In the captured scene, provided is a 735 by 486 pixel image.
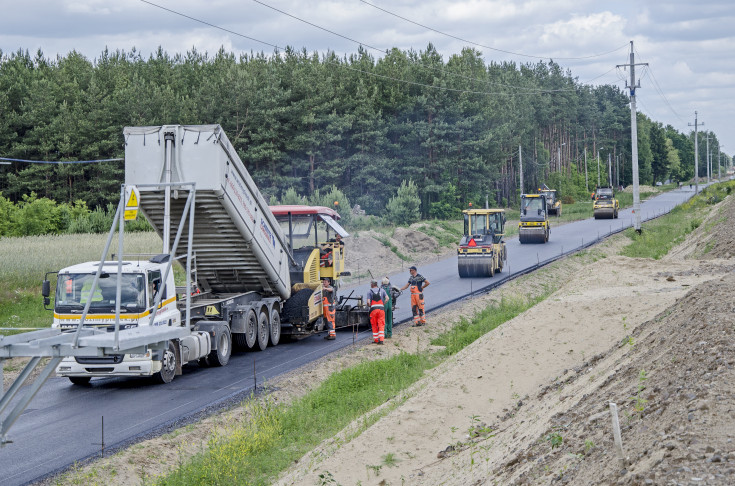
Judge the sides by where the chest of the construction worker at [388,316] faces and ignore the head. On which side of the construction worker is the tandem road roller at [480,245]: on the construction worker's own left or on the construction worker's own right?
on the construction worker's own right

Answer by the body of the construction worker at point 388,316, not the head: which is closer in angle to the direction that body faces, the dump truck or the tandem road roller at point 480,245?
the dump truck

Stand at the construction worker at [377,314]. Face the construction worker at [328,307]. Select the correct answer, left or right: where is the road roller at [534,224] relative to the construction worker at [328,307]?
right

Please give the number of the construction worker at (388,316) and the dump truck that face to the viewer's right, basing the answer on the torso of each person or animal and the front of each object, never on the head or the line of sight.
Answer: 0

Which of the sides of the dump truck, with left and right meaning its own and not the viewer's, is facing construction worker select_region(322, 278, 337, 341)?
back

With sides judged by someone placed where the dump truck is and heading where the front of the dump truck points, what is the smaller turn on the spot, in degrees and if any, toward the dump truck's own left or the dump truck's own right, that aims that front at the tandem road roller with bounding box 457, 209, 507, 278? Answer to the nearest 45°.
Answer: approximately 180°

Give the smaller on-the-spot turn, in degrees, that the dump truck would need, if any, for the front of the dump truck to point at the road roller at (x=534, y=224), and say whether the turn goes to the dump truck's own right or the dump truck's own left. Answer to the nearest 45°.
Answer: approximately 180°

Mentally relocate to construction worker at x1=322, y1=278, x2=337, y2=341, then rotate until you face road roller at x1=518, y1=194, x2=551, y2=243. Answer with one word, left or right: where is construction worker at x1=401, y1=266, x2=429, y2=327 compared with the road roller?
right

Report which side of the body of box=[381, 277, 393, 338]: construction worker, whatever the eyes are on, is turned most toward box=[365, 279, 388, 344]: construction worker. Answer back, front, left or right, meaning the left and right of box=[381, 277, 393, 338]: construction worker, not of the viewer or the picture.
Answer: left

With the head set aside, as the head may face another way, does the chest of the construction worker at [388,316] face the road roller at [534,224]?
no

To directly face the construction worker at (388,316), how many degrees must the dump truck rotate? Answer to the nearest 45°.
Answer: approximately 180°

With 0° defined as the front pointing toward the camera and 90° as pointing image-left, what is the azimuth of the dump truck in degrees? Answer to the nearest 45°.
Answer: approximately 45°

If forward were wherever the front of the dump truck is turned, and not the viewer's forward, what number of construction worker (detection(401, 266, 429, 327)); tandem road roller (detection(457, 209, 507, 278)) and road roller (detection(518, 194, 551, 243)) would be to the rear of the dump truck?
3
